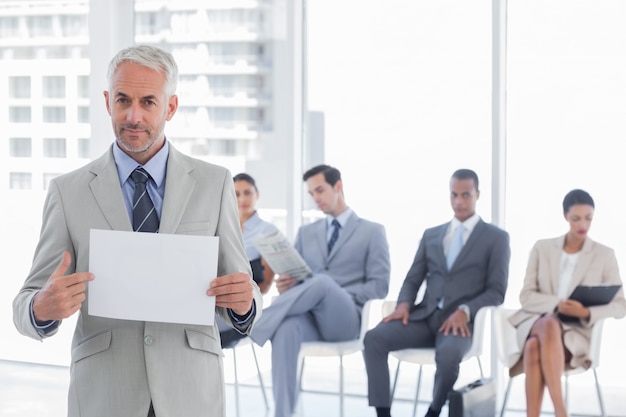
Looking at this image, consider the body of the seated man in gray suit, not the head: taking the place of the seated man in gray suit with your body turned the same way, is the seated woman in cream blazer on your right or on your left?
on your left

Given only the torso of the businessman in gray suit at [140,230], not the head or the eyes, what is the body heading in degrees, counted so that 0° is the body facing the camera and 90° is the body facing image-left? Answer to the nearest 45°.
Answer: approximately 0°

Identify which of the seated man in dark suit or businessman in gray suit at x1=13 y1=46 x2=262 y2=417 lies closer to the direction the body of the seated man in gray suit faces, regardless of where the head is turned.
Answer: the businessman in gray suit

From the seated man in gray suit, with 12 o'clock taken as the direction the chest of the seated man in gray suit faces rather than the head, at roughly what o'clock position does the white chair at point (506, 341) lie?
The white chair is roughly at 8 o'clock from the seated man in gray suit.

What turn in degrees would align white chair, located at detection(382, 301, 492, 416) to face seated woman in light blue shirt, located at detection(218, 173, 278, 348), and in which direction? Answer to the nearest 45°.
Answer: approximately 45° to its right

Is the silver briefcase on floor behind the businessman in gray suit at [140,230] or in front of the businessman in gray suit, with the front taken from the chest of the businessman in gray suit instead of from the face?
behind

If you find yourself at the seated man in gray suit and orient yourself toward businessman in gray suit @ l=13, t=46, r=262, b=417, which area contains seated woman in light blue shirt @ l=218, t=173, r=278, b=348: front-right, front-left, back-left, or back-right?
back-right

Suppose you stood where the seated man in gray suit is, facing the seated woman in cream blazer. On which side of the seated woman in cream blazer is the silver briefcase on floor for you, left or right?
right
